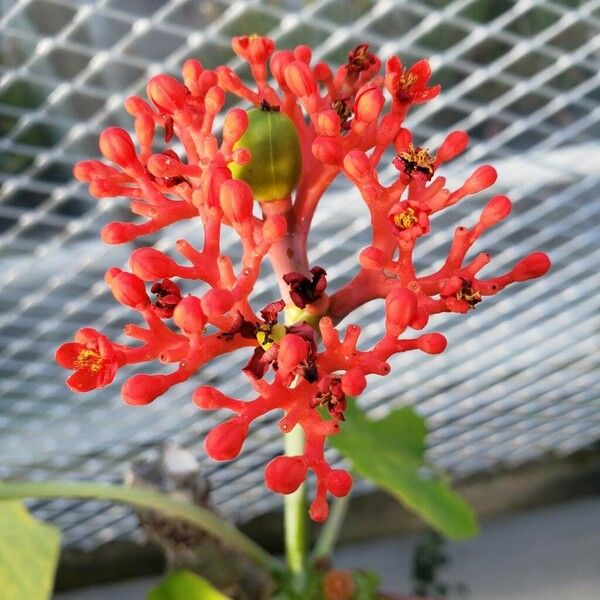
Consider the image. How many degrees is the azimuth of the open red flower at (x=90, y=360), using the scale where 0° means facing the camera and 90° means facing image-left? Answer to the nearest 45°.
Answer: approximately 45°

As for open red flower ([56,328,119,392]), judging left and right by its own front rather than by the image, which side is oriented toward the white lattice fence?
back
